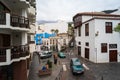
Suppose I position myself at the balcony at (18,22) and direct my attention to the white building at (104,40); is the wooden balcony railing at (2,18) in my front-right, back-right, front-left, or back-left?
back-right

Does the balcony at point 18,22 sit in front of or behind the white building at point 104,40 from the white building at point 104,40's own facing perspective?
in front

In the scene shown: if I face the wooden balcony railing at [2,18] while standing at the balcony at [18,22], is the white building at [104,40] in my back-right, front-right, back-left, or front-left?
back-left
